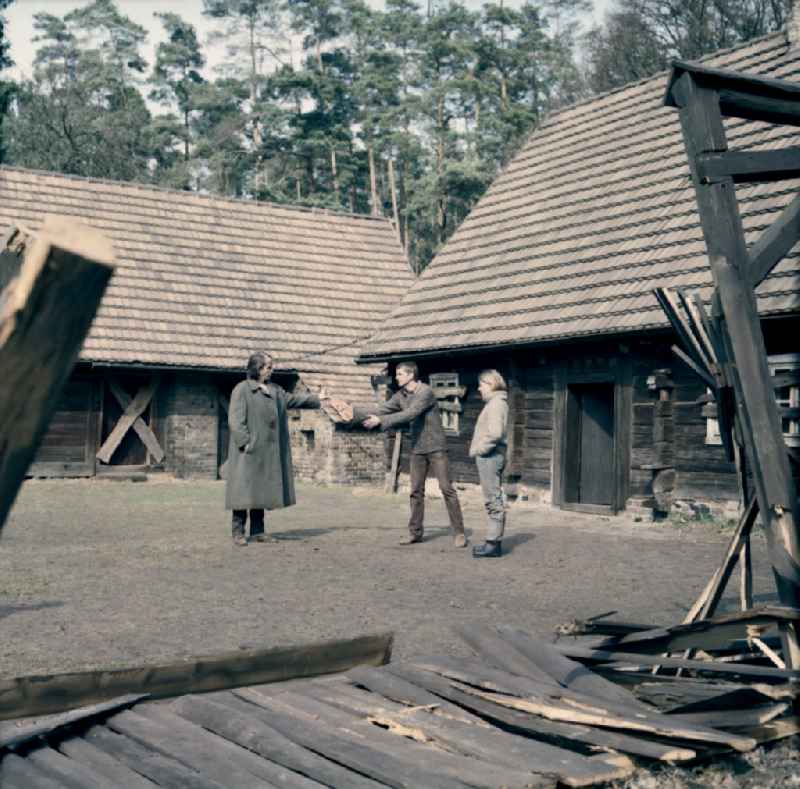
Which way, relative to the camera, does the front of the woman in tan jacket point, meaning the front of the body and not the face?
to the viewer's left

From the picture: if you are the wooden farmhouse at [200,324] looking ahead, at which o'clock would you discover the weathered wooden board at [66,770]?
The weathered wooden board is roughly at 12 o'clock from the wooden farmhouse.

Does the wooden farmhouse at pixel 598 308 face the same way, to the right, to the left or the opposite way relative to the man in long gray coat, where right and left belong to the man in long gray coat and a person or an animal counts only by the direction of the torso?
to the right

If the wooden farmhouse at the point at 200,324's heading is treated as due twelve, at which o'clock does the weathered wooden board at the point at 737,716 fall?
The weathered wooden board is roughly at 12 o'clock from the wooden farmhouse.

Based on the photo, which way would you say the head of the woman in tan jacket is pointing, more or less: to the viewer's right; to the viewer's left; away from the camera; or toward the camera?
to the viewer's left

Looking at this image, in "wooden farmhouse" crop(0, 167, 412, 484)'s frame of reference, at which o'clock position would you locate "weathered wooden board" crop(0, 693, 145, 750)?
The weathered wooden board is roughly at 12 o'clock from the wooden farmhouse.

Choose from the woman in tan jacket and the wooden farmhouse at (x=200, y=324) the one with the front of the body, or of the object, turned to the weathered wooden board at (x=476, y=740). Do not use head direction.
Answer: the wooden farmhouse

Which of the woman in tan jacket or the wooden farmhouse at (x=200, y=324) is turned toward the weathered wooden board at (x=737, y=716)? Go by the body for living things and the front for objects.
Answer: the wooden farmhouse

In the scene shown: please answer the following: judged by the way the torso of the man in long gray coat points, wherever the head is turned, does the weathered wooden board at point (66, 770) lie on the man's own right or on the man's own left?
on the man's own right

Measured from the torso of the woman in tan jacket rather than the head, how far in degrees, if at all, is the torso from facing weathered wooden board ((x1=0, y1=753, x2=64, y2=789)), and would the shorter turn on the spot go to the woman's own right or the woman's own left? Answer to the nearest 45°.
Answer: approximately 90° to the woman's own left

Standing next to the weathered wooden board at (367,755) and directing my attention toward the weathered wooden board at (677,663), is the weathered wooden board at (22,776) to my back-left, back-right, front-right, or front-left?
back-left

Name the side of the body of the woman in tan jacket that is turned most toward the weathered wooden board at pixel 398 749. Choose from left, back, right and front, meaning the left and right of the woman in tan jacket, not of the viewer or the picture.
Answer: left

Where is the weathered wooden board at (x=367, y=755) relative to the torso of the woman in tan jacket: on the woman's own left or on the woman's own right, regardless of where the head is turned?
on the woman's own left

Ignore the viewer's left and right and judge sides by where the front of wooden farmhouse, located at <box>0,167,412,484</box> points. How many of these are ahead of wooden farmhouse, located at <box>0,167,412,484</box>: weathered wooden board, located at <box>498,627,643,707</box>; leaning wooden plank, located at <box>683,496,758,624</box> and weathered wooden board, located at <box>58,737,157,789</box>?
3

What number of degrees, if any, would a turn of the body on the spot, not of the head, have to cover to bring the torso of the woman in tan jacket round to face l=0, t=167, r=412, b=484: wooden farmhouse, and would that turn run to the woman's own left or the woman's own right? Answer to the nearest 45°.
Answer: approximately 45° to the woman's own right

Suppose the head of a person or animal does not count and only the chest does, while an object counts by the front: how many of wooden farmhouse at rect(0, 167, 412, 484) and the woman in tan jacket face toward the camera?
1
